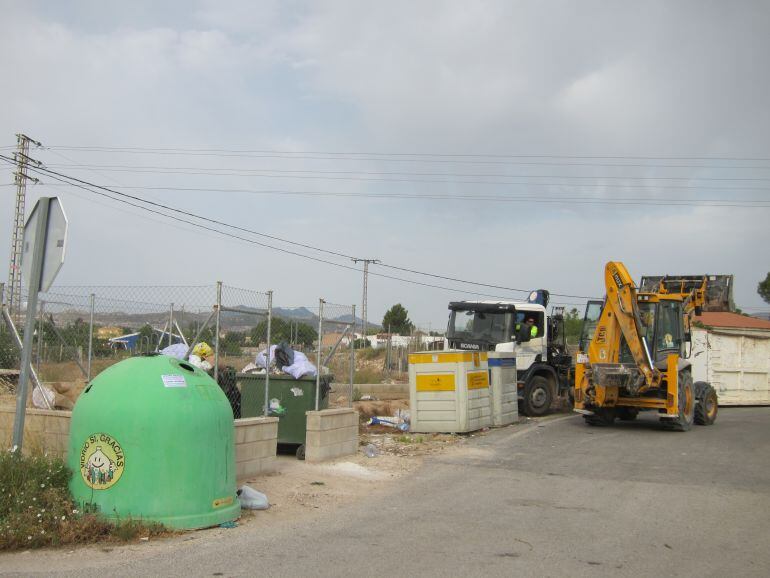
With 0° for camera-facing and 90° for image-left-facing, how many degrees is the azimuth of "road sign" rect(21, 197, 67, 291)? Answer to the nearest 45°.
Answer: approximately 225°

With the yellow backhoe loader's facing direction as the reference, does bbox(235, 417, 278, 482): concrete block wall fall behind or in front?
behind

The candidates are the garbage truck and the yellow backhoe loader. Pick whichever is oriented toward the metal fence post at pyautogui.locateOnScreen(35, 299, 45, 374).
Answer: the garbage truck

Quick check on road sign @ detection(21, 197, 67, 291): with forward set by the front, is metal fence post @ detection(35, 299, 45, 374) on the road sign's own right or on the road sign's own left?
on the road sign's own left

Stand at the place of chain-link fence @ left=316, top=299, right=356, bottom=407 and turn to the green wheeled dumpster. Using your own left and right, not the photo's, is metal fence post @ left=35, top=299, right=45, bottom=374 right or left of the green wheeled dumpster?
right

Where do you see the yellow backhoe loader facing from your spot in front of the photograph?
facing away from the viewer and to the right of the viewer
